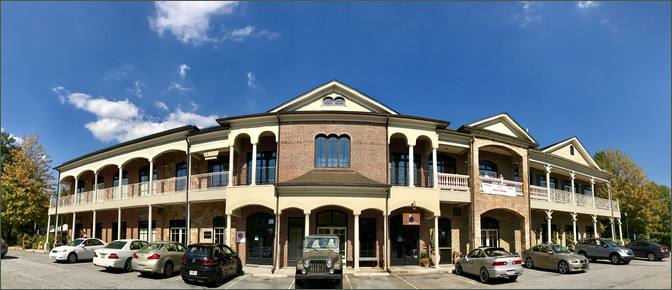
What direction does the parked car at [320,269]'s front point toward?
toward the camera

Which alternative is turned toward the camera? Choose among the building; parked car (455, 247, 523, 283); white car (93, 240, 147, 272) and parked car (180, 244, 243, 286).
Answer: the building

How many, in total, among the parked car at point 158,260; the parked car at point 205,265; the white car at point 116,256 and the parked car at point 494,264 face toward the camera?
0

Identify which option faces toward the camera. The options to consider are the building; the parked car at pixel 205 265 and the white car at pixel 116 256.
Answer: the building

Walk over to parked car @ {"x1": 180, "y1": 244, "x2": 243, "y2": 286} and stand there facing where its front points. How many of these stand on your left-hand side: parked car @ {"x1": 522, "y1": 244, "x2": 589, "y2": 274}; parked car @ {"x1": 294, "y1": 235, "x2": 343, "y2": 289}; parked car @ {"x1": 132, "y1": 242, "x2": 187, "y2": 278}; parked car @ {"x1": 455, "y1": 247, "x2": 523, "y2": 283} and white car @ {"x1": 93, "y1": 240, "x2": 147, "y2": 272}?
2

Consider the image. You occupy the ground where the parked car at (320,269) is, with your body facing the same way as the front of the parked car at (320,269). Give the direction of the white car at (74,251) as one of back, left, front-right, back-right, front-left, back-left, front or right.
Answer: back-right

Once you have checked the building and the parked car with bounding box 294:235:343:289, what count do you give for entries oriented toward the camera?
2

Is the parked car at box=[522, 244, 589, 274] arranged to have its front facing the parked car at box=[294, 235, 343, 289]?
no

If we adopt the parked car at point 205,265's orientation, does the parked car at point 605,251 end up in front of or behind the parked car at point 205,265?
in front

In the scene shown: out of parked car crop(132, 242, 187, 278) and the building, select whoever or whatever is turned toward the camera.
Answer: the building
